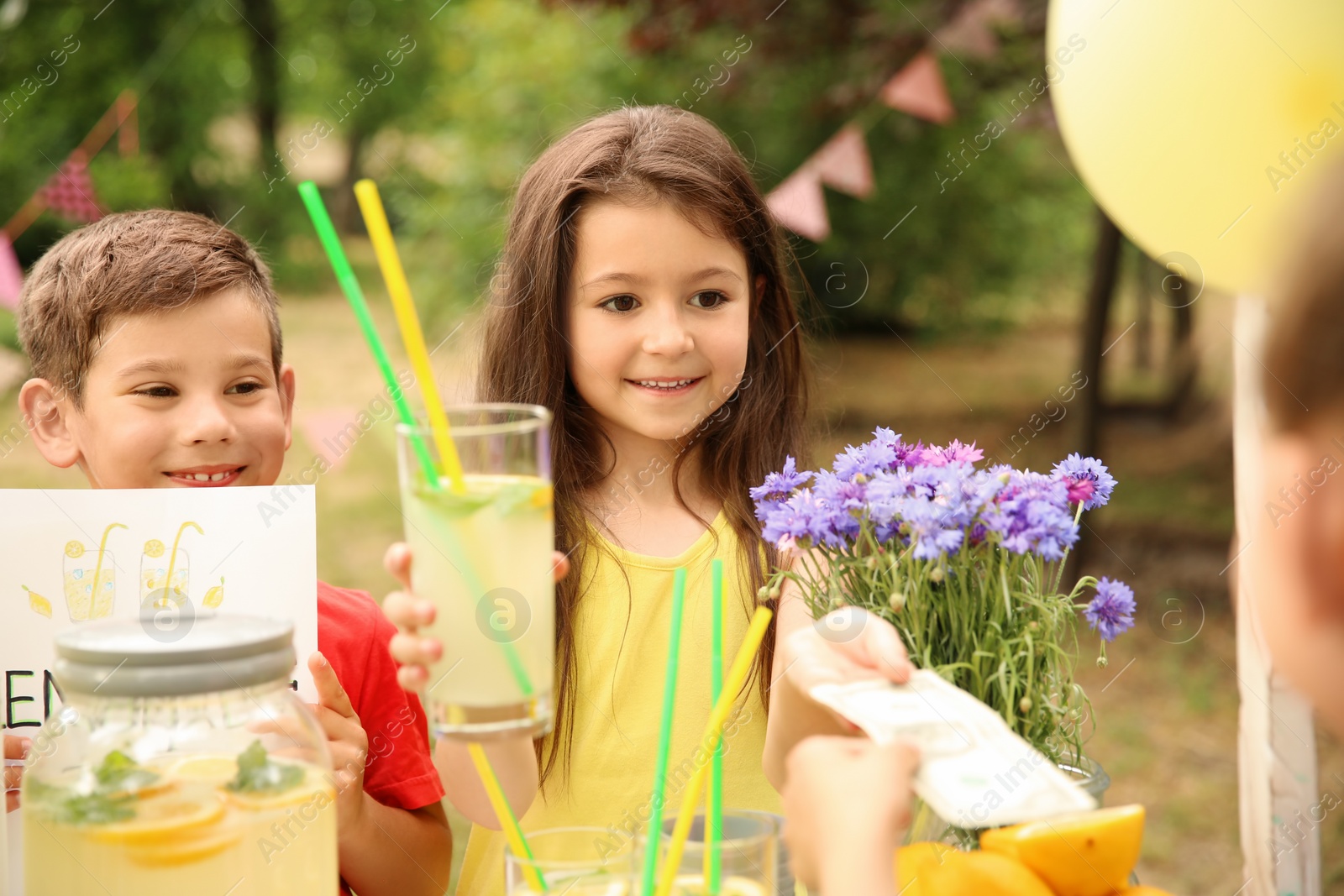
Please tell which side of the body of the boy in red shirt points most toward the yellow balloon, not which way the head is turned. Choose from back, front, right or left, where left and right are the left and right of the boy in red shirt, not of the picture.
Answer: left

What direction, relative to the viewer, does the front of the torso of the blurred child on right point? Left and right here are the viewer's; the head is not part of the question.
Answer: facing away from the viewer and to the left of the viewer

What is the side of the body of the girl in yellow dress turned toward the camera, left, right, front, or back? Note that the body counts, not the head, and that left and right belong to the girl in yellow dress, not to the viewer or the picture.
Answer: front

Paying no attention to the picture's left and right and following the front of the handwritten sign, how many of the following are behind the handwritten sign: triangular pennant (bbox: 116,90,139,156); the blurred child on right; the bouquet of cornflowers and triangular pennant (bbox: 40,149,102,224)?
2

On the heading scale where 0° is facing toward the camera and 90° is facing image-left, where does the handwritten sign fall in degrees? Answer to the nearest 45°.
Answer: approximately 0°

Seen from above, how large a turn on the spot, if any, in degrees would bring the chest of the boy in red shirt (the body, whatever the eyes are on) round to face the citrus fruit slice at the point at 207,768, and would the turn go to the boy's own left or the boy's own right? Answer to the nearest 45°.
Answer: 0° — they already face it

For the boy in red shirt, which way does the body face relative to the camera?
toward the camera

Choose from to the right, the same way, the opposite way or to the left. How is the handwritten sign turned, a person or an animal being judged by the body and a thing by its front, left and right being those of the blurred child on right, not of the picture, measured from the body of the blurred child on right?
the opposite way

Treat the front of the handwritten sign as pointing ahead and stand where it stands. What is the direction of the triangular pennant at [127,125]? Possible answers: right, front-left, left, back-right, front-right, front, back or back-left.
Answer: back

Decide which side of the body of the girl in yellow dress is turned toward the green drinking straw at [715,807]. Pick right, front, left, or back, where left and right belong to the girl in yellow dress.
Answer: front
